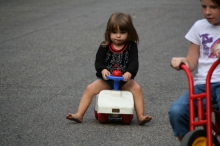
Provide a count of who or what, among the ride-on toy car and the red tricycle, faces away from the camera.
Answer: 0

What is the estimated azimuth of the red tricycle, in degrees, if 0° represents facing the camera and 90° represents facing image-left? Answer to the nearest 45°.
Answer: approximately 45°

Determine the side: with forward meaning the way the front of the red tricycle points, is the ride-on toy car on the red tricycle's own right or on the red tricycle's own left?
on the red tricycle's own right

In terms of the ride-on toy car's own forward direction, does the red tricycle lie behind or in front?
in front

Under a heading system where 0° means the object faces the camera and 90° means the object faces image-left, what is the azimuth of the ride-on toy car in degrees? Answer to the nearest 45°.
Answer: approximately 0°
